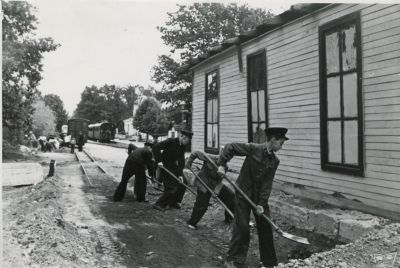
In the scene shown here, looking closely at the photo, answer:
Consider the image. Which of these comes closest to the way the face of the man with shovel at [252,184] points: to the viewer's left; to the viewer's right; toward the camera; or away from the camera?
to the viewer's right

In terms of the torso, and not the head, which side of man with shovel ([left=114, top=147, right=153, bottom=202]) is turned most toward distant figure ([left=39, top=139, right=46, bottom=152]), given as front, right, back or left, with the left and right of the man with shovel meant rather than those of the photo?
left

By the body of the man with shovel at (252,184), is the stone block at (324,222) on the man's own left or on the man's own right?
on the man's own left

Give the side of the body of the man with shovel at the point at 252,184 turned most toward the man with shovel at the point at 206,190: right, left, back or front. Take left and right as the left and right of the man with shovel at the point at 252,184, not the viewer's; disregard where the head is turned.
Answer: back

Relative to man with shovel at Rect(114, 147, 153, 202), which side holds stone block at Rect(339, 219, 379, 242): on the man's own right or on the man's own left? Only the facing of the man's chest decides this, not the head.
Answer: on the man's own right

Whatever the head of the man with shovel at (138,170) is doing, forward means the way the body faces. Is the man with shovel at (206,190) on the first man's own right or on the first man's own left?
on the first man's own right

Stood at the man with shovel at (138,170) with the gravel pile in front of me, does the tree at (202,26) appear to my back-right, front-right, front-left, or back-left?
back-left

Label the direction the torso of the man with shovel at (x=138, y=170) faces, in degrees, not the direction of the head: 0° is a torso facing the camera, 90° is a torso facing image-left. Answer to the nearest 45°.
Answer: approximately 225°

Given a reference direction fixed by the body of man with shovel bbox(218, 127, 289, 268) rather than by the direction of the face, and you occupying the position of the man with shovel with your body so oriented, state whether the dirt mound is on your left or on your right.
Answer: on your right

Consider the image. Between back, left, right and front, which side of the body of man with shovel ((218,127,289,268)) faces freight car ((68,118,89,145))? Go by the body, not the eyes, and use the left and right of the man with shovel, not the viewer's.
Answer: back
